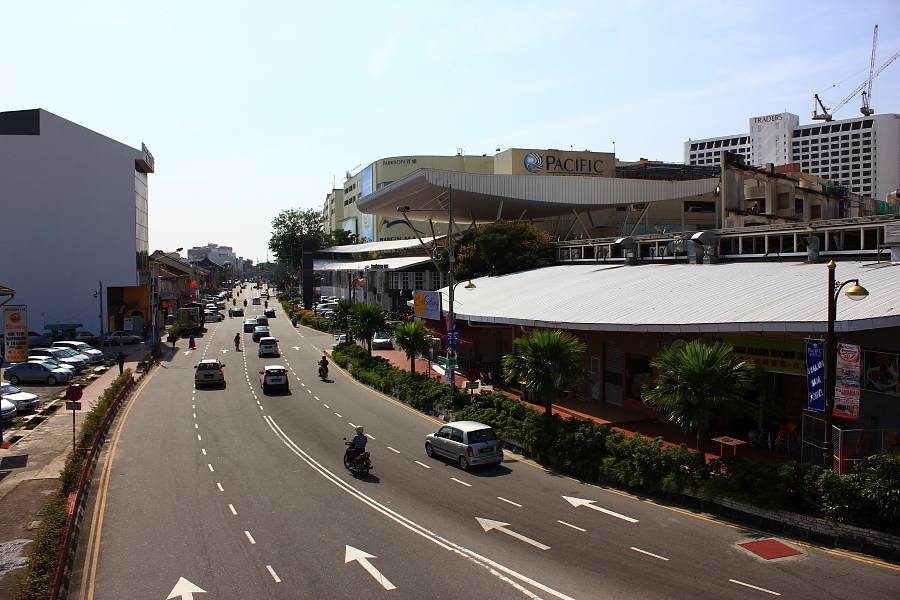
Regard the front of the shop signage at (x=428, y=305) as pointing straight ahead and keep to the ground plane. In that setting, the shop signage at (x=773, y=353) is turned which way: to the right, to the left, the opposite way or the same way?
to the right

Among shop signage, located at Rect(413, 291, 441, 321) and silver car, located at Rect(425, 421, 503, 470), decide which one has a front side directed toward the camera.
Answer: the shop signage

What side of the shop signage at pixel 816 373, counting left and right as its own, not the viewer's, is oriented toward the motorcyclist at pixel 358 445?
right

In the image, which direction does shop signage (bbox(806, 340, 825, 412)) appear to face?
toward the camera

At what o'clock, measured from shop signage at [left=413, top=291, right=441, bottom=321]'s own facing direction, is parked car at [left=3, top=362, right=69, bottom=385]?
The parked car is roughly at 3 o'clock from the shop signage.

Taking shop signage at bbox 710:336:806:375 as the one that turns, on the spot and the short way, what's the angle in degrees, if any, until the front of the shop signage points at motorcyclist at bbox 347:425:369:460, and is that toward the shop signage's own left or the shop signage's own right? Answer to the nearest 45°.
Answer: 0° — it already faces them

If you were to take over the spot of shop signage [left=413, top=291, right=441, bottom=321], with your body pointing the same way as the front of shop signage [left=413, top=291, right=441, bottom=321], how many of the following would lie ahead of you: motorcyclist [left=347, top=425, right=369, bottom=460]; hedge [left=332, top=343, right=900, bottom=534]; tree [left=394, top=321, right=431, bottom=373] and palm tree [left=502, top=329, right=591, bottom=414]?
4

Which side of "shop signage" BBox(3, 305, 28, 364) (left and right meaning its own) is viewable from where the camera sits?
front

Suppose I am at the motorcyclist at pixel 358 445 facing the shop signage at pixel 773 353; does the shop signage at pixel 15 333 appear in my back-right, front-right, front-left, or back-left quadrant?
back-left

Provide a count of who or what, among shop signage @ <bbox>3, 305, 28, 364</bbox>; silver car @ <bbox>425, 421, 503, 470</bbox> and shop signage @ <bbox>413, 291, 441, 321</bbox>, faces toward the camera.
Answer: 2

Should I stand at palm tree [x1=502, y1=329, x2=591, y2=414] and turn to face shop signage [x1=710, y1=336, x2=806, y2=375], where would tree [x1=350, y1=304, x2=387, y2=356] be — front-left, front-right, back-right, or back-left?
back-left

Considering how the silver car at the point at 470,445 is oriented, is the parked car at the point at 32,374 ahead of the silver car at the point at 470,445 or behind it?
ahead

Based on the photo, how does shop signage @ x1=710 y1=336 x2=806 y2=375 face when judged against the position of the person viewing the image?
facing the viewer and to the left of the viewer

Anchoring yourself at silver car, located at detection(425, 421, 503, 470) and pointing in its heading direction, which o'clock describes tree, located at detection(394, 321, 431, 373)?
The tree is roughly at 1 o'clock from the silver car.

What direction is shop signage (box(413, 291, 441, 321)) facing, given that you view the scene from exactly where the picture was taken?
facing the viewer
